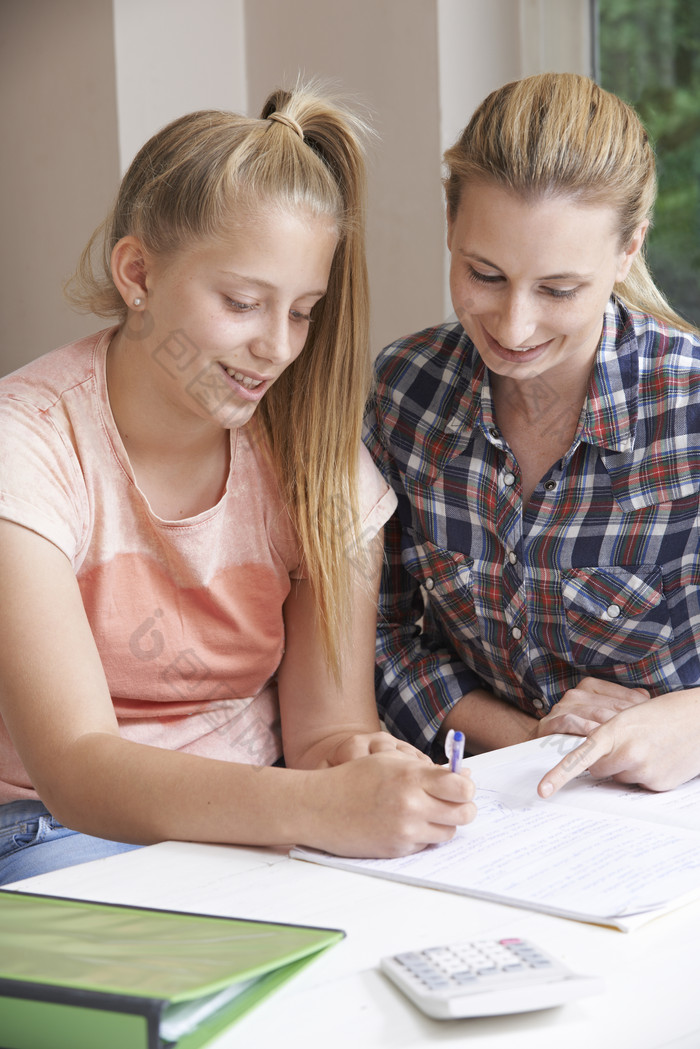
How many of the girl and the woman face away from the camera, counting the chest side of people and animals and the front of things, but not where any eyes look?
0

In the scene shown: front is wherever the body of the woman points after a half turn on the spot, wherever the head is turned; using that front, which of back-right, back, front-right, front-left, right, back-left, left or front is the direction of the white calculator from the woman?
back-right

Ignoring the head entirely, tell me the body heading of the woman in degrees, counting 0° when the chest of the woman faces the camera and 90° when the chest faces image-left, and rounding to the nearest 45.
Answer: approximately 45°

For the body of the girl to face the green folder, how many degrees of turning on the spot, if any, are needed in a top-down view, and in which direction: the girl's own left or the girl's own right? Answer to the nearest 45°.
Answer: approximately 45° to the girl's own right

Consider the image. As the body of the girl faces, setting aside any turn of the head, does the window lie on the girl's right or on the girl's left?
on the girl's left
